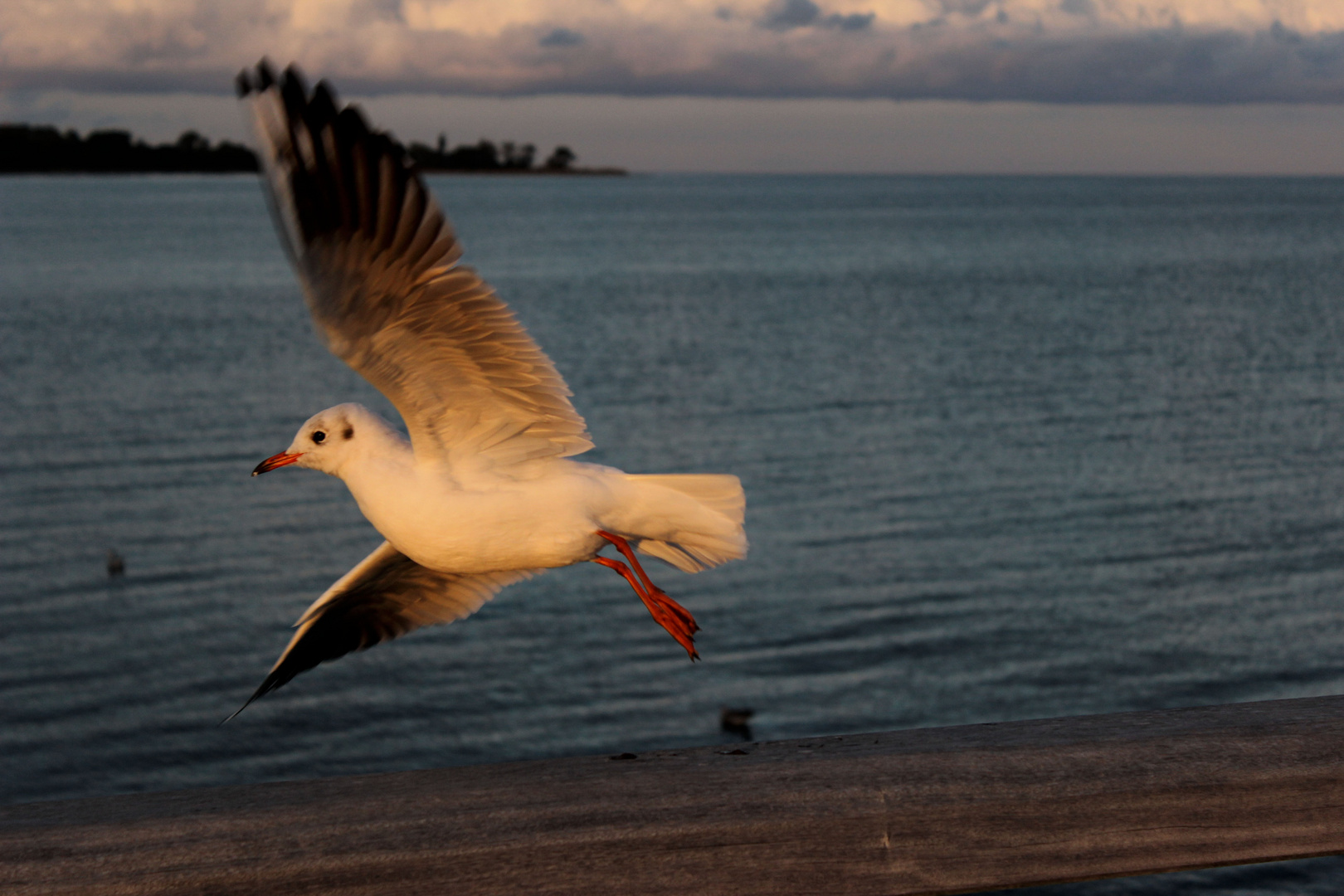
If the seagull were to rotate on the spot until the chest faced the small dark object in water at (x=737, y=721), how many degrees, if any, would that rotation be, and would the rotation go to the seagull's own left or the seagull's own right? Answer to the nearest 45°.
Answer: approximately 90° to the seagull's own right

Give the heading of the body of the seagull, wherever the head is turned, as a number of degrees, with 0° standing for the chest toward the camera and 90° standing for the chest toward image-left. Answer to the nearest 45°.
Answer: approximately 90°
